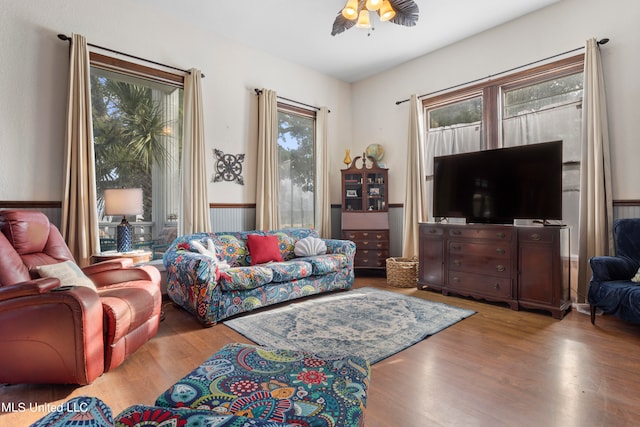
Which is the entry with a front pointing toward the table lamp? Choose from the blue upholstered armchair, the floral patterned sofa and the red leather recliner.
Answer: the blue upholstered armchair

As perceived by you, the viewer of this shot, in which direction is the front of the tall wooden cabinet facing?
facing the viewer

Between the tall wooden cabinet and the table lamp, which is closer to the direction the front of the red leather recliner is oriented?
the tall wooden cabinet

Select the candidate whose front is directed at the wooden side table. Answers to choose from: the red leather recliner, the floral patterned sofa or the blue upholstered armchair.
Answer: the blue upholstered armchair

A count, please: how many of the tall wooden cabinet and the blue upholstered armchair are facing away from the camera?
0

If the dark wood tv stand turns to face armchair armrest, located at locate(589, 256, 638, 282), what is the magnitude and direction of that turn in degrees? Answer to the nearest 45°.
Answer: approximately 135° to its left

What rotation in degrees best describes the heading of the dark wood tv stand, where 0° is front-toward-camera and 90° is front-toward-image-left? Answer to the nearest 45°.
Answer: approximately 45°

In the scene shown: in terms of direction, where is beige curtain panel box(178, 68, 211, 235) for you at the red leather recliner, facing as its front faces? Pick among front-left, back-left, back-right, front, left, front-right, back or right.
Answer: left

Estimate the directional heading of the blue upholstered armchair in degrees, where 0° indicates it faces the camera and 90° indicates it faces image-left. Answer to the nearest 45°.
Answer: approximately 45°

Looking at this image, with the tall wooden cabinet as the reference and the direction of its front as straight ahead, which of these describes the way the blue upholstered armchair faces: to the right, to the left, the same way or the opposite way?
to the right

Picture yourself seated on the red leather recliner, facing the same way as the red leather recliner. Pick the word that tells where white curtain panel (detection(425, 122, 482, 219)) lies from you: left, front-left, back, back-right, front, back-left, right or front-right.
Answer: front-left

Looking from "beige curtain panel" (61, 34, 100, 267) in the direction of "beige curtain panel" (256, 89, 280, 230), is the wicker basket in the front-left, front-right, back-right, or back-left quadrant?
front-right

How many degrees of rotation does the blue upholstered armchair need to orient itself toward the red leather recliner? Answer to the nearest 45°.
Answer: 0° — it already faces it

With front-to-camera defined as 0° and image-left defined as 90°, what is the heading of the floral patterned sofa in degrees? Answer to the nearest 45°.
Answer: approximately 315°

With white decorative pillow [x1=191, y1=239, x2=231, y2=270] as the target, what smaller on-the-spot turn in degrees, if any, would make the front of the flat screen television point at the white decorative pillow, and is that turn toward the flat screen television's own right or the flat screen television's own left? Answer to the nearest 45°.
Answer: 0° — it already faces it

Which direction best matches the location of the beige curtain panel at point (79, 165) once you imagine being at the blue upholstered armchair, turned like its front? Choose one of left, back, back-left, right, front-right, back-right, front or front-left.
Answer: front

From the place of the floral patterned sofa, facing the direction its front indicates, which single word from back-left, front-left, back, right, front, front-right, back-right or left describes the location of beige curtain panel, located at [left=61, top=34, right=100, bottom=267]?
back-right
